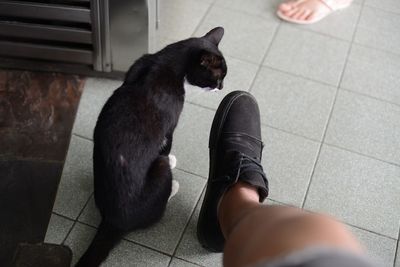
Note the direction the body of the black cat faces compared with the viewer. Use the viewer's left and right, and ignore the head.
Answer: facing away from the viewer and to the right of the viewer
